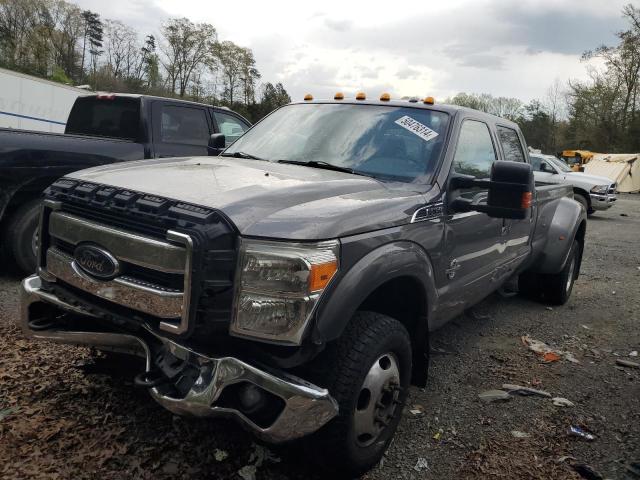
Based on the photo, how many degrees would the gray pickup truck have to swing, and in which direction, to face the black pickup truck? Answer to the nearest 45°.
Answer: approximately 90° to its right

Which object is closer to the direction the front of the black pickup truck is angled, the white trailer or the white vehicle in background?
the white vehicle in background

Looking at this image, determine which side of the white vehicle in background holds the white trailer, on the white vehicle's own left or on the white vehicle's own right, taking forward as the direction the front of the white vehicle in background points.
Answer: on the white vehicle's own right

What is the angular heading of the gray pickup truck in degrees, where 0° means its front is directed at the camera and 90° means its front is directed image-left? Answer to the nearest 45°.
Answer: approximately 45°

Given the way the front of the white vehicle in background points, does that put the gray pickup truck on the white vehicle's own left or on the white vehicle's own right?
on the white vehicle's own right

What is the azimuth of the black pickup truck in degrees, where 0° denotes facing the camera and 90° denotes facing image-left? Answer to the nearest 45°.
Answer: approximately 225°

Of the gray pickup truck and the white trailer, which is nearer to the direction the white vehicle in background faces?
the gray pickup truck

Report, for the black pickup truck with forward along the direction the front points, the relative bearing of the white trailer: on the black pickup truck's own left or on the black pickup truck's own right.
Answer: on the black pickup truck's own left

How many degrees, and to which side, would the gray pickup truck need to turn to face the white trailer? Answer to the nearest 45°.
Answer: approximately 90° to its right

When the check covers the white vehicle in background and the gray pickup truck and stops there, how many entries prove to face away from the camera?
0

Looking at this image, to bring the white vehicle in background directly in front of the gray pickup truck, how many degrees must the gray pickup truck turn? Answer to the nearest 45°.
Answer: approximately 180°
